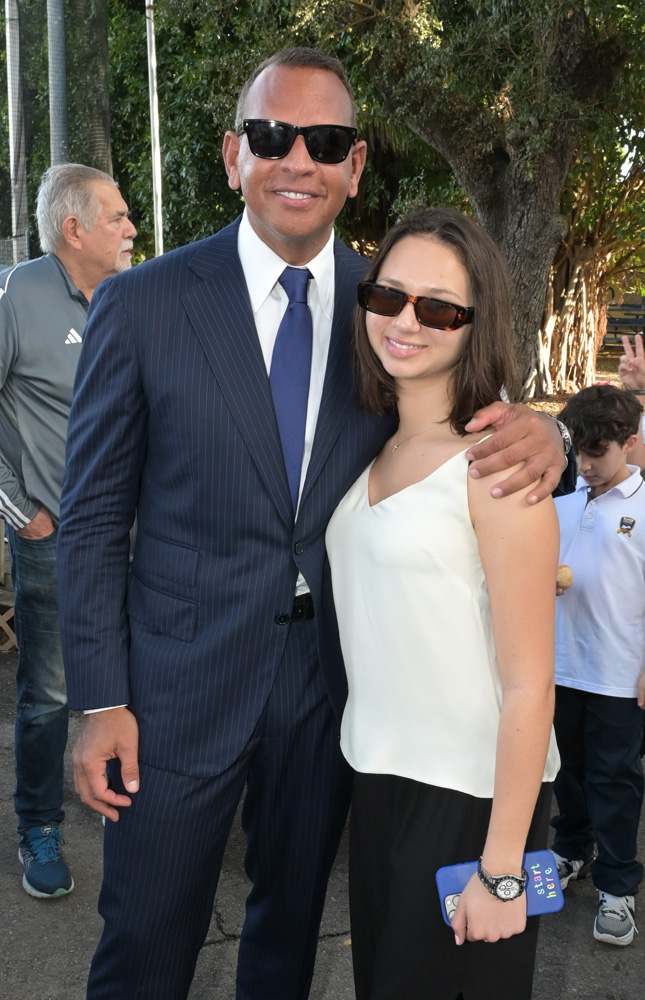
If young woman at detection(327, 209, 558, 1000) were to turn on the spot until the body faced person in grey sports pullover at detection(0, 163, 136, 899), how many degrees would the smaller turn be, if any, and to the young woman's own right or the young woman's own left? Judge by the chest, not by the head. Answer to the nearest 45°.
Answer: approximately 90° to the young woman's own right

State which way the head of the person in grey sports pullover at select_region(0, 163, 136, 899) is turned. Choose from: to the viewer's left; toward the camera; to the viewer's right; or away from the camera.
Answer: to the viewer's right

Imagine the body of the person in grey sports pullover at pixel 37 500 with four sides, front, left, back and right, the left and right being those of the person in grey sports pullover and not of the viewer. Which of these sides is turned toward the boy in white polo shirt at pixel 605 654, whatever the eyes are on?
front

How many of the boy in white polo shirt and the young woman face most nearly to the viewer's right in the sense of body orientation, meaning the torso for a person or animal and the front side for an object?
0

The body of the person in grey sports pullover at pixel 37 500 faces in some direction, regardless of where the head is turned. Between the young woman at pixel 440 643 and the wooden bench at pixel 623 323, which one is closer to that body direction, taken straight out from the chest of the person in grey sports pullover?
the young woman

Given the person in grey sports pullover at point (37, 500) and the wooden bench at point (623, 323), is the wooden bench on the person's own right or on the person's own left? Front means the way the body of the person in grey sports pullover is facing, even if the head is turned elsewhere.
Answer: on the person's own left

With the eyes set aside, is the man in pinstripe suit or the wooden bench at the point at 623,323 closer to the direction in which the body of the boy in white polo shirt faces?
the man in pinstripe suit

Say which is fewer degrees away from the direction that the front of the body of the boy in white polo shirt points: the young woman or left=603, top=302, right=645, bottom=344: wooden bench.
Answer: the young woman

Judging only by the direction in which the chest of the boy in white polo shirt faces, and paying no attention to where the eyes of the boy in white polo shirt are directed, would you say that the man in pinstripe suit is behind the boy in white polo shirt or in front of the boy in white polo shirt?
in front

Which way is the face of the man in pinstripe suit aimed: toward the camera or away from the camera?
toward the camera

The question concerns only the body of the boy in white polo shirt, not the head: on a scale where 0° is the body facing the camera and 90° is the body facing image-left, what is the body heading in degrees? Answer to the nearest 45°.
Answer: approximately 45°

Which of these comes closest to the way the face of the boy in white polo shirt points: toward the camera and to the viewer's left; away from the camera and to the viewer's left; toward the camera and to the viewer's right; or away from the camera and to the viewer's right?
toward the camera and to the viewer's left

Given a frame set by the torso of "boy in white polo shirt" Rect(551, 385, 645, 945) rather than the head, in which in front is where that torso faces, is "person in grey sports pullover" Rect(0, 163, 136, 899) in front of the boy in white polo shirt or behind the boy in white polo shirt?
in front

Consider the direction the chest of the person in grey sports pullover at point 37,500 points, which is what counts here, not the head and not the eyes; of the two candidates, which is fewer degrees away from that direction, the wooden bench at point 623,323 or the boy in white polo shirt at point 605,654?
the boy in white polo shirt

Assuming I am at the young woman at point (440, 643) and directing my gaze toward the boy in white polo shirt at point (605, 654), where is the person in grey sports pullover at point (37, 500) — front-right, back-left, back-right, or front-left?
front-left

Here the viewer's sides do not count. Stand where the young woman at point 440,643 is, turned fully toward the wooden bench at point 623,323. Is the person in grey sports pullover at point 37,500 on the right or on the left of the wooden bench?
left

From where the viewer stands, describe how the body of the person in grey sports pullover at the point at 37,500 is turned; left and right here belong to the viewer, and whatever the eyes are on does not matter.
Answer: facing the viewer and to the right of the viewer

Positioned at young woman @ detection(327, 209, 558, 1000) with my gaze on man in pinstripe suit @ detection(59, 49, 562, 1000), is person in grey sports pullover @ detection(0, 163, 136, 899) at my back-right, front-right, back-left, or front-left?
front-right
